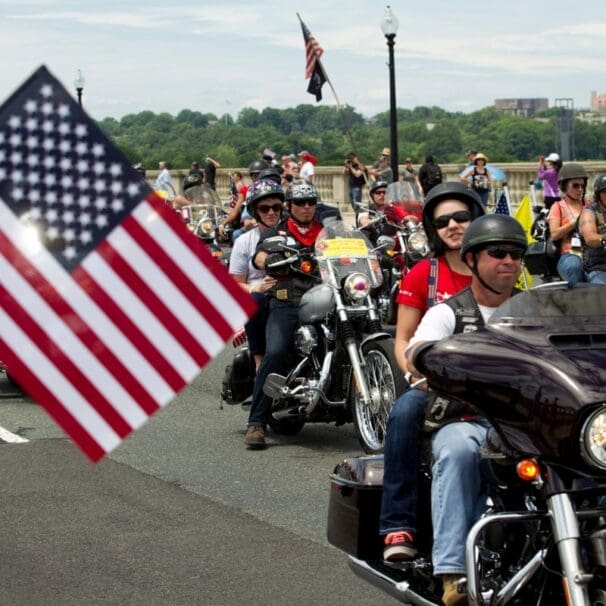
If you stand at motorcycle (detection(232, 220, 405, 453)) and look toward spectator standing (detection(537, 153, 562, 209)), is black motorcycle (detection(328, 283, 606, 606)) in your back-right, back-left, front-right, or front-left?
back-right

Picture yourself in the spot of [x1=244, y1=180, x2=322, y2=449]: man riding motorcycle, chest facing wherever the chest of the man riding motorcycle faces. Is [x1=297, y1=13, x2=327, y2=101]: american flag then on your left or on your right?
on your left

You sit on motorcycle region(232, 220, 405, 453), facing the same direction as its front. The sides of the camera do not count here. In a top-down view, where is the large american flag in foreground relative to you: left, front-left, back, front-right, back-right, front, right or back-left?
front-right

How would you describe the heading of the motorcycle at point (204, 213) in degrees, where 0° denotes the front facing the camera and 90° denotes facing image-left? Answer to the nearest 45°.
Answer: approximately 315°

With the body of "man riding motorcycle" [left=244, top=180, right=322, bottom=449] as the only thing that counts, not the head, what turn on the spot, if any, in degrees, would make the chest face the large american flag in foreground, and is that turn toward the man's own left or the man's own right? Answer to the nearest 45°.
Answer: approximately 45° to the man's own right

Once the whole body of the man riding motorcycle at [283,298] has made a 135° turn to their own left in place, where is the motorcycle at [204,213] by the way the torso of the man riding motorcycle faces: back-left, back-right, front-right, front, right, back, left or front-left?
front

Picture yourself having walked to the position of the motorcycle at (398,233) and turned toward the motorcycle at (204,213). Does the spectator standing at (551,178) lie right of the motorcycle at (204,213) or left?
right

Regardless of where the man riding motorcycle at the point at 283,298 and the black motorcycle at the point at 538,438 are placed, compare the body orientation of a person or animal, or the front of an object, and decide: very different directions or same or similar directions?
same or similar directions

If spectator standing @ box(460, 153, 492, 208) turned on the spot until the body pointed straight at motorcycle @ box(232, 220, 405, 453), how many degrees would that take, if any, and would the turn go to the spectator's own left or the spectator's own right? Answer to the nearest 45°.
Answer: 0° — they already face it

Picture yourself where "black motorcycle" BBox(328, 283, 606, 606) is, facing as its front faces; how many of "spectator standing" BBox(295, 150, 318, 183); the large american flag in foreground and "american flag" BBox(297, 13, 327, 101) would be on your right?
1

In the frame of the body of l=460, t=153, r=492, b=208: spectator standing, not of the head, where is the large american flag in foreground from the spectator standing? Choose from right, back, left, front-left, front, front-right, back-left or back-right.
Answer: front

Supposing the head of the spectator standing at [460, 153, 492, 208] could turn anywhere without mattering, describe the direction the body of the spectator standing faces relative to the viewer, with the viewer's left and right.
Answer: facing the viewer
